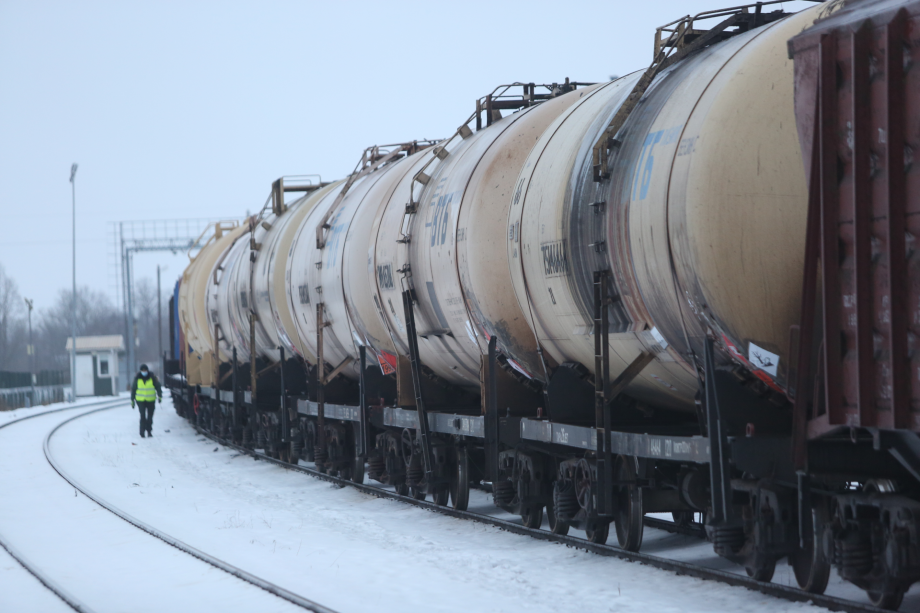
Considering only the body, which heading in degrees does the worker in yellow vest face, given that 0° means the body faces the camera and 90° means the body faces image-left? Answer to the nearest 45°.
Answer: approximately 0°
